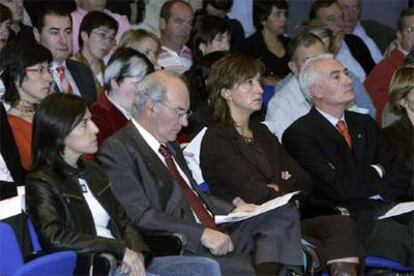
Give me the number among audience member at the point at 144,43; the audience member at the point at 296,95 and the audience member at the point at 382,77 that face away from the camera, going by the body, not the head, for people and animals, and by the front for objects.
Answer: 0

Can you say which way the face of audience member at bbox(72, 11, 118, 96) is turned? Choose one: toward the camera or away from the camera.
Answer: toward the camera

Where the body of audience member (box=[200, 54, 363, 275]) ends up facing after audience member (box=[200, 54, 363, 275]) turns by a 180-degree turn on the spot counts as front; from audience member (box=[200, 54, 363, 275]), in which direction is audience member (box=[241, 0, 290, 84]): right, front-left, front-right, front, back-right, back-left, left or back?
front-right

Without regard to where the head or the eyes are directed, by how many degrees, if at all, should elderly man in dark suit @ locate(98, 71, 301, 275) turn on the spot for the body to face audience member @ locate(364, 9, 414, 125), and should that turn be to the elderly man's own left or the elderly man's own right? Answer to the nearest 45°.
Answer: approximately 90° to the elderly man's own left

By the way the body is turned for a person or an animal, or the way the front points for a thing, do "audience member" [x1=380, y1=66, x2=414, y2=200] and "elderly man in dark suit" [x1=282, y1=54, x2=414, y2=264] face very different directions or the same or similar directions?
same or similar directions

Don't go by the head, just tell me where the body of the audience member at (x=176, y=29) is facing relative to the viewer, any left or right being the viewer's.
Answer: facing the viewer and to the right of the viewer

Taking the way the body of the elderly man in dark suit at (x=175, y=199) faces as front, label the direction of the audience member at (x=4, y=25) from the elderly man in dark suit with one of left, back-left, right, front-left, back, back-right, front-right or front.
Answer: back
